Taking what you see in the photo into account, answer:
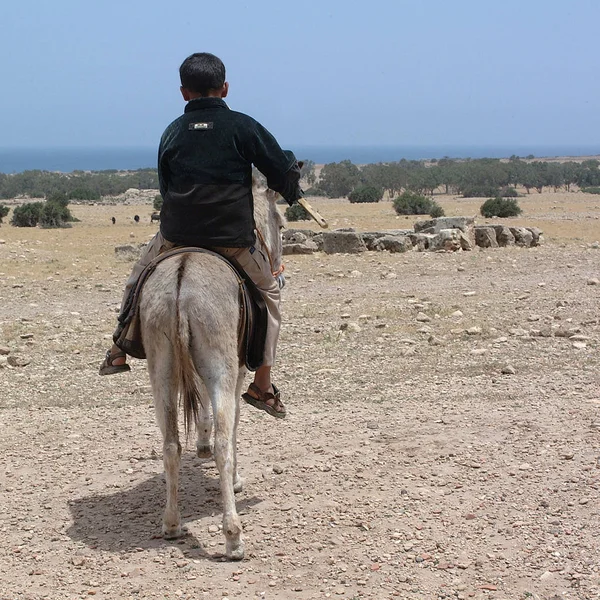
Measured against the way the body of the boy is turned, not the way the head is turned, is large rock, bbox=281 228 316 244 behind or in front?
in front

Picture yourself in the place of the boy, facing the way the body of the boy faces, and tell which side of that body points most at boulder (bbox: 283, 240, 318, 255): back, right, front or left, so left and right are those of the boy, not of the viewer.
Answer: front

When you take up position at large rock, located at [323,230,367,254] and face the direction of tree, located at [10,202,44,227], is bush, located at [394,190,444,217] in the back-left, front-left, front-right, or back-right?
front-right

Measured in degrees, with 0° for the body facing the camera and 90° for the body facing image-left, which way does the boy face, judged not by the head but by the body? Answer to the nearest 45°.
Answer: approximately 180°

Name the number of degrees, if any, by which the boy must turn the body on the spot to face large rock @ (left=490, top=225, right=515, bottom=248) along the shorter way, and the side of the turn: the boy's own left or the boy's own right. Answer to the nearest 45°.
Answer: approximately 45° to the boy's own right

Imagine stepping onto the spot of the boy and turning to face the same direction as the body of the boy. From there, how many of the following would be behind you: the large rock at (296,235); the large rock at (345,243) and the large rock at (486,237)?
0

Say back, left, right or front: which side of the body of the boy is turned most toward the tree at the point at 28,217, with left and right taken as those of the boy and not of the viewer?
front

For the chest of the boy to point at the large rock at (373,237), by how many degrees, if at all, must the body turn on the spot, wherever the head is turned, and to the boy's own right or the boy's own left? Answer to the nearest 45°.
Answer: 0° — they already face it

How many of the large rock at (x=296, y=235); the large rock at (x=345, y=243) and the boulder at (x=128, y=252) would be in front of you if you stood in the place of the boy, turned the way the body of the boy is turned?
3

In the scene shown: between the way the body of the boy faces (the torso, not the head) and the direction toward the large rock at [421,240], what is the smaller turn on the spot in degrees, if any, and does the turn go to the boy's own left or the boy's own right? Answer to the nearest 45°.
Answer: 0° — they already face it

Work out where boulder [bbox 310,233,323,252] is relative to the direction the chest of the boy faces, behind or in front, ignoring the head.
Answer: in front

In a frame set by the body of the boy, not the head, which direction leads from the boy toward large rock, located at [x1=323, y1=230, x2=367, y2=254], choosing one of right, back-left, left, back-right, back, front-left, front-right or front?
front

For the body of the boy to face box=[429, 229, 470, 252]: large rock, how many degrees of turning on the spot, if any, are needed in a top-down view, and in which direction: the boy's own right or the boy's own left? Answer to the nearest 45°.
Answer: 0° — they already face it

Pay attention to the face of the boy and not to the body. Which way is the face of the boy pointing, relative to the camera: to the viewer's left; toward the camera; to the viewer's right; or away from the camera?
away from the camera

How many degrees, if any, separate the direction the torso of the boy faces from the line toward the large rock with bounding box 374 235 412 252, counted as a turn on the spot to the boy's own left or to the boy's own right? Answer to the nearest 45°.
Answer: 0° — they already face it

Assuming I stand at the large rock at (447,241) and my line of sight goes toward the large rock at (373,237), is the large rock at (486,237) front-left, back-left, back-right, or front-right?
back-right
